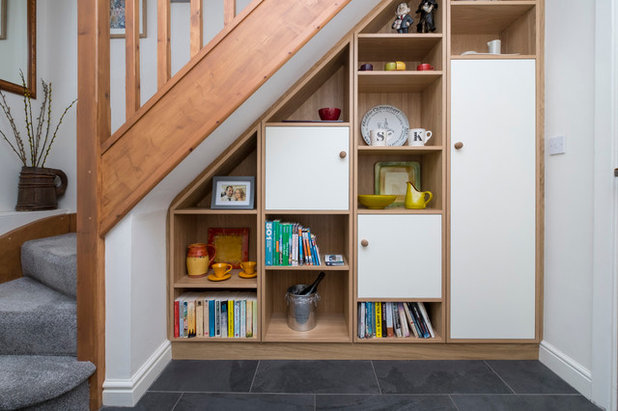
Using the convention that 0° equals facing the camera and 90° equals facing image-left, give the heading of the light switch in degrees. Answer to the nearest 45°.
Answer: approximately 45°

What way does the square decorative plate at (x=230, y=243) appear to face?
toward the camera

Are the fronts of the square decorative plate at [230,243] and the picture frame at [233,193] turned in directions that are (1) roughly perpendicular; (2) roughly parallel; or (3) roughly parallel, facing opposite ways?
roughly parallel

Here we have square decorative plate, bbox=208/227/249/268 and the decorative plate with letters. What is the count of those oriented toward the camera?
2

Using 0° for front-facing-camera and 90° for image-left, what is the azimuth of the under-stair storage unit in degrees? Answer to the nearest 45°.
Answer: approximately 0°

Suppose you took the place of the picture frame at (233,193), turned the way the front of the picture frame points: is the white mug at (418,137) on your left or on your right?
on your left

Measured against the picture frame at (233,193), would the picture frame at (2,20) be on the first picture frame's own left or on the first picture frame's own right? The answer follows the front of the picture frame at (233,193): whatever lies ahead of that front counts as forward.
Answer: on the first picture frame's own right

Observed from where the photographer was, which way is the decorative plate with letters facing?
facing the viewer
